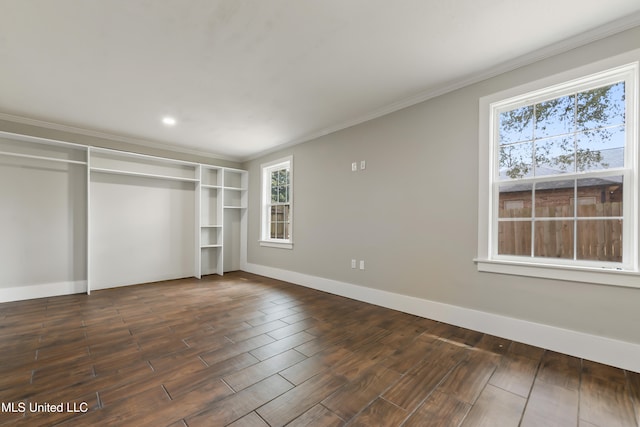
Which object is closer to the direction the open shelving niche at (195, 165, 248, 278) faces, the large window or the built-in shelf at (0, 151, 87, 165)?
the large window

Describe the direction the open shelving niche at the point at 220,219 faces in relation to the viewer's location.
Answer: facing the viewer and to the right of the viewer

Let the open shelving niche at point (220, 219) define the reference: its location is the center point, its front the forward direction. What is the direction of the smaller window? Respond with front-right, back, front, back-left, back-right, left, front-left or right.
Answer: front

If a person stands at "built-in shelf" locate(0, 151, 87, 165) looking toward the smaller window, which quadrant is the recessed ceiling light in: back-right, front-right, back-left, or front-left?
front-right

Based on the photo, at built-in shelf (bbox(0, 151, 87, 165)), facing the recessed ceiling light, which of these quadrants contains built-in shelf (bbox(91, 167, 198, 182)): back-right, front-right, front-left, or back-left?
front-left

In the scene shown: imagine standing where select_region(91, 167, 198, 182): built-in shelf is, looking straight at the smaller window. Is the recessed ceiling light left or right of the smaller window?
right

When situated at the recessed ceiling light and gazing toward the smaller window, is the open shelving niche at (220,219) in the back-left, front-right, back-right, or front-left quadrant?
front-left

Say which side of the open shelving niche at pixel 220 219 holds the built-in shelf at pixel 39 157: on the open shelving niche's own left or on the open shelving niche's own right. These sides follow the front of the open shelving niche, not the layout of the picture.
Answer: on the open shelving niche's own right

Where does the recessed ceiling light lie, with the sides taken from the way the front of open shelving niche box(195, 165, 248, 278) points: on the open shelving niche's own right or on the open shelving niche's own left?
on the open shelving niche's own right
